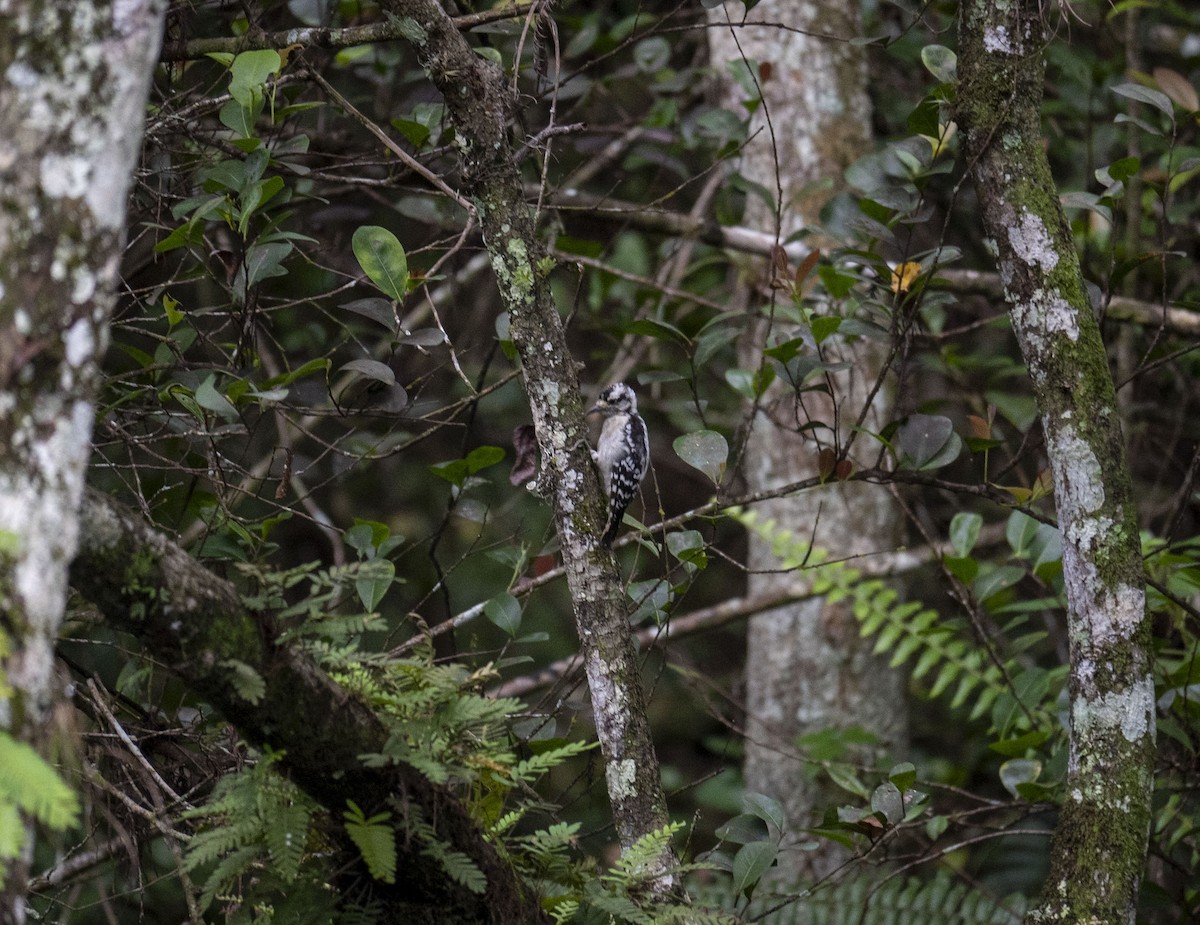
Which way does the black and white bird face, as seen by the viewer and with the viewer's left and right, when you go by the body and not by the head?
facing to the left of the viewer

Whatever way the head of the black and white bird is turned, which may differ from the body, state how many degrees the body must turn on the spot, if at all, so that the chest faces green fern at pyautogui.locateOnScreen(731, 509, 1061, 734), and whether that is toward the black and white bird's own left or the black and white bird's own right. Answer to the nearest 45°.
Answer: approximately 180°

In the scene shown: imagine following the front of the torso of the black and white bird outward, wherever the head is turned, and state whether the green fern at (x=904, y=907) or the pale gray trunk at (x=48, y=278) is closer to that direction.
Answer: the pale gray trunk

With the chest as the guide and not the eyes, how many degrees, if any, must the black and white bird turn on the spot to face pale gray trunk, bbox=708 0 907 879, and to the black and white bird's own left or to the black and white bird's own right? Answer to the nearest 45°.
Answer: approximately 135° to the black and white bird's own right

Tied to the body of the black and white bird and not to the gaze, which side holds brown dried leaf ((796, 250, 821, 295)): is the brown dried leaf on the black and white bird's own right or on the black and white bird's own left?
on the black and white bird's own right

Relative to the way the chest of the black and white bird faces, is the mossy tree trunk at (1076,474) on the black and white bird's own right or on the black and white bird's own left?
on the black and white bird's own left
